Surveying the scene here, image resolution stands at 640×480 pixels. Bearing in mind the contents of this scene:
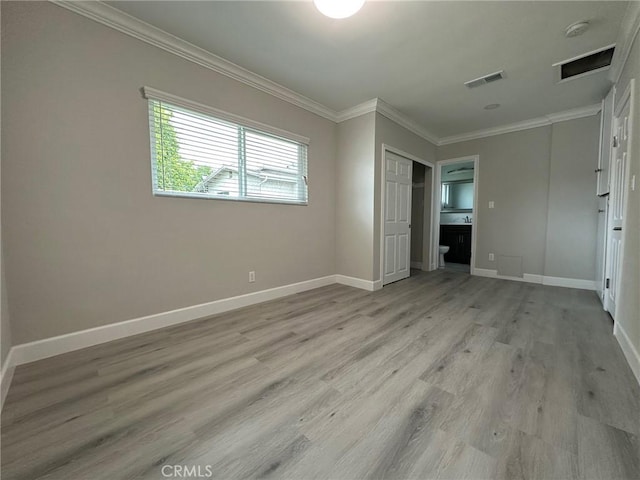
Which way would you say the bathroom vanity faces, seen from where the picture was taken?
facing the viewer

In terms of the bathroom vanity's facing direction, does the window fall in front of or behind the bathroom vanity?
in front

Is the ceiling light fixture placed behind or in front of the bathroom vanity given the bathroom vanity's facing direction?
in front

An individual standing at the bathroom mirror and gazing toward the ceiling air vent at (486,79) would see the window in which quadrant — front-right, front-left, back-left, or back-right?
front-right

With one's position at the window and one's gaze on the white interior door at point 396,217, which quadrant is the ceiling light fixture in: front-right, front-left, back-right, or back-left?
front-right

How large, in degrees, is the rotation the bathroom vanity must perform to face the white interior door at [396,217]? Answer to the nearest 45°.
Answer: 0° — it already faces it

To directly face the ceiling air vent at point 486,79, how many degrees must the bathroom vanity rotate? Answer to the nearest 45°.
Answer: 0° — it already faces it
